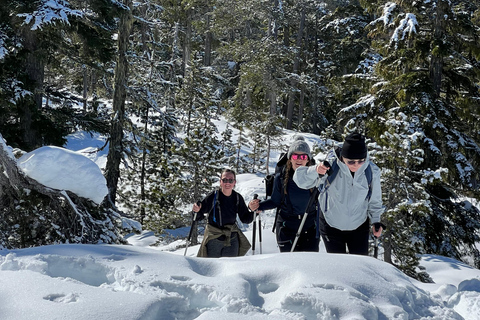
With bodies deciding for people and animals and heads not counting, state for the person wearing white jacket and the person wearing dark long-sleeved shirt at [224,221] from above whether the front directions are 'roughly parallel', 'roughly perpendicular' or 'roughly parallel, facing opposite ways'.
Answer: roughly parallel

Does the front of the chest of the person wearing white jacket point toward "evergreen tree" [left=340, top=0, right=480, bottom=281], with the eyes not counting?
no

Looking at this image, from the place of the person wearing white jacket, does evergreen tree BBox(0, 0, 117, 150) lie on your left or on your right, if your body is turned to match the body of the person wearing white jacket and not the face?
on your right

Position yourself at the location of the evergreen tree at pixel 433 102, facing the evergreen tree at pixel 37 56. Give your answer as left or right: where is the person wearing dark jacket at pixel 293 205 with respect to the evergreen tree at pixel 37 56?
left

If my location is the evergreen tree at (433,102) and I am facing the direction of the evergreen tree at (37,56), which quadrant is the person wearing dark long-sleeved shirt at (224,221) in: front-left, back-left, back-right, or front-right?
front-left

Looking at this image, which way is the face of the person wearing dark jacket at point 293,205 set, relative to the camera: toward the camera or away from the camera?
toward the camera

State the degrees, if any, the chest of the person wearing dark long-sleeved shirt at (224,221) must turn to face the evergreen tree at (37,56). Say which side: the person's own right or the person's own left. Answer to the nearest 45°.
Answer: approximately 135° to the person's own right

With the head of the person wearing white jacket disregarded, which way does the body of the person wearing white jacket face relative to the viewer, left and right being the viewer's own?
facing the viewer

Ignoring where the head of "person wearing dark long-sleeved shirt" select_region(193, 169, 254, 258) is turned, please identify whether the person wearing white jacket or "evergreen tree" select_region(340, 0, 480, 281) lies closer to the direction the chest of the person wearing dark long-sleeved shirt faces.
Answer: the person wearing white jacket

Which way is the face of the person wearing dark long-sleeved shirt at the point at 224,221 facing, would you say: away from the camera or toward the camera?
toward the camera

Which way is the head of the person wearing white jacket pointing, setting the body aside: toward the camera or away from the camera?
toward the camera

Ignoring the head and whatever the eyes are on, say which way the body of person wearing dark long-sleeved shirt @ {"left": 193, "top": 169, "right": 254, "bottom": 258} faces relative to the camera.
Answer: toward the camera

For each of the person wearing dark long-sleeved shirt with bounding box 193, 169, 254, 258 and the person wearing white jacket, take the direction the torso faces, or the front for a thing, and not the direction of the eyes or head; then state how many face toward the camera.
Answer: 2
